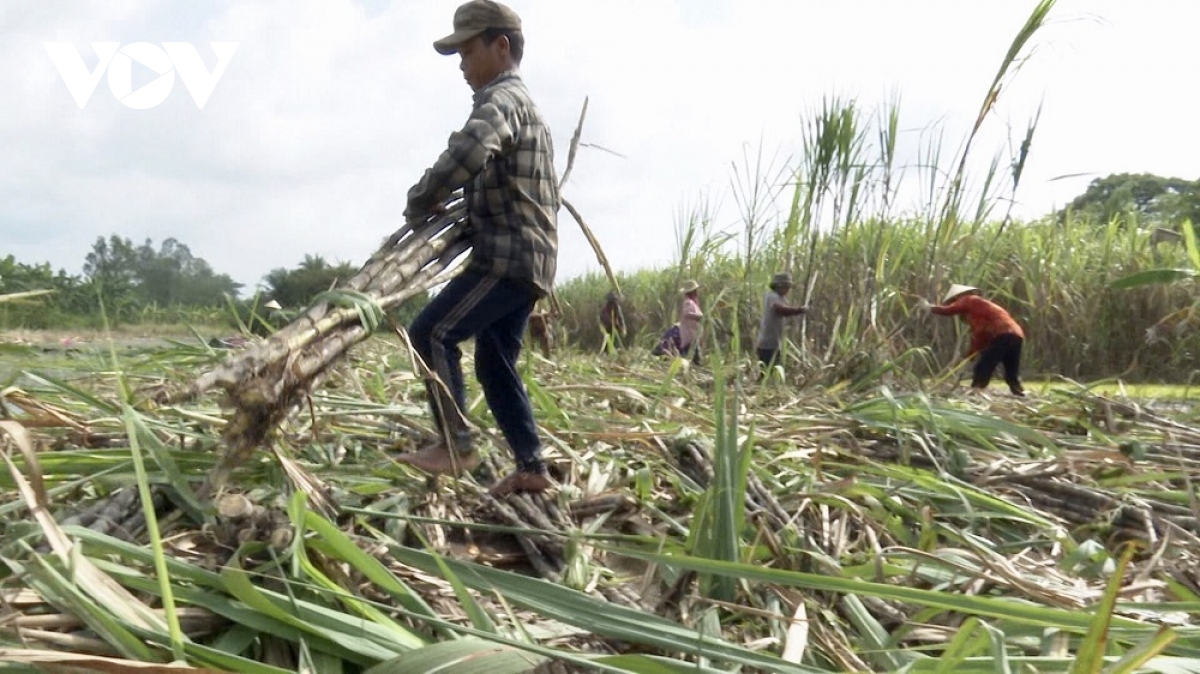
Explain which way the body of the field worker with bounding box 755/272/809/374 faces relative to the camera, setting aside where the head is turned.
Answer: to the viewer's right

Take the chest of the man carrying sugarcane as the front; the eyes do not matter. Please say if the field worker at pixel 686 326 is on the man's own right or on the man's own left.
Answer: on the man's own right

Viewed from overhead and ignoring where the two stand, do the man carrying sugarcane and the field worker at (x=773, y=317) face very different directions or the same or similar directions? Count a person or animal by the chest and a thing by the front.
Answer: very different directions

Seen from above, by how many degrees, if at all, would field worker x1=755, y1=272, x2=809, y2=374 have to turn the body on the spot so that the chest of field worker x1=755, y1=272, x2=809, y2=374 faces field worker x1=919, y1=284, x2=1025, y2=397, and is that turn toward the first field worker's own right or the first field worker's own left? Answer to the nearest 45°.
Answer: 0° — they already face them

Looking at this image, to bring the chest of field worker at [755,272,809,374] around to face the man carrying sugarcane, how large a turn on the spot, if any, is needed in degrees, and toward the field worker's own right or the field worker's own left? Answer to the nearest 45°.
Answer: approximately 90° to the field worker's own right

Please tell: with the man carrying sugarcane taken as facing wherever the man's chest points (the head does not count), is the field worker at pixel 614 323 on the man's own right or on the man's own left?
on the man's own right

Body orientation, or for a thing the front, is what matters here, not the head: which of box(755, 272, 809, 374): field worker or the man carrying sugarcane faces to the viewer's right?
the field worker

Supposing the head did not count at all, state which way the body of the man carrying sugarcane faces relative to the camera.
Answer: to the viewer's left

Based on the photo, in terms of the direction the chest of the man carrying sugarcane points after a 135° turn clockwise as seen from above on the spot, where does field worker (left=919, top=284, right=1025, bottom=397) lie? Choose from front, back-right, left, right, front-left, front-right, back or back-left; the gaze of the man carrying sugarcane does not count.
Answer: front
